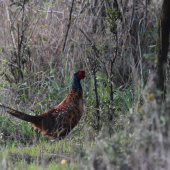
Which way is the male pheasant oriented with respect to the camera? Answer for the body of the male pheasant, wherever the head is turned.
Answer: to the viewer's right
